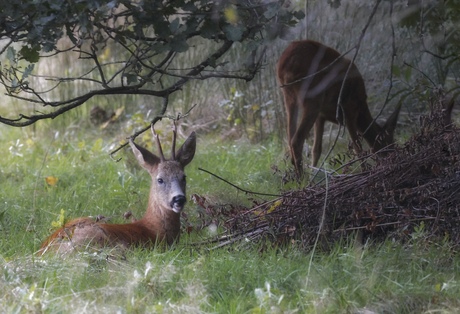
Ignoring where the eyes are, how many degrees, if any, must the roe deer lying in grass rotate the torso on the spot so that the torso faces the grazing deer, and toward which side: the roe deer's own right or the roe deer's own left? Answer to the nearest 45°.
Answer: approximately 45° to the roe deer's own left

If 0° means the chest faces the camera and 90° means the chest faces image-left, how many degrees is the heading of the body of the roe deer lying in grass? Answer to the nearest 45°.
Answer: approximately 270°
